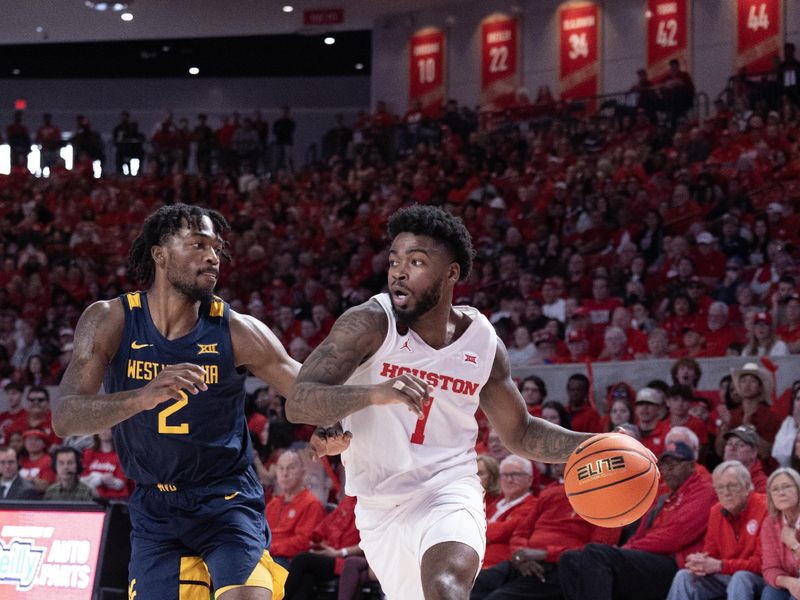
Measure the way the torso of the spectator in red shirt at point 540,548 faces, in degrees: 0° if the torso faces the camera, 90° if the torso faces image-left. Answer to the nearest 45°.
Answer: approximately 45°

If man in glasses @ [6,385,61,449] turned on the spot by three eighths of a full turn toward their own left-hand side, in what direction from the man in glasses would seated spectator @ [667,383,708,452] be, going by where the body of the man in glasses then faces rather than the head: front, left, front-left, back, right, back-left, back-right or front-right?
right

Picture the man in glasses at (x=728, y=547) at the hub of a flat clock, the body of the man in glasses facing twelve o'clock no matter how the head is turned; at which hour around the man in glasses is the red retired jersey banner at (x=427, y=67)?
The red retired jersey banner is roughly at 4 o'clock from the man in glasses.

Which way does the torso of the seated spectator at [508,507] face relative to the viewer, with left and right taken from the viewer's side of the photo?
facing the viewer and to the left of the viewer

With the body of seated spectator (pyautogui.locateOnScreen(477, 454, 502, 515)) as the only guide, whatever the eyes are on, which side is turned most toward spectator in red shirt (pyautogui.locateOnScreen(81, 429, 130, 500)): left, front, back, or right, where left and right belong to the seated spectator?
right

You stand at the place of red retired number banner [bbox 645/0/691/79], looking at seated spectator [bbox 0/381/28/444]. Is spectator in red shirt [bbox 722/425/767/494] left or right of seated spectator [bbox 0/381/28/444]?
left

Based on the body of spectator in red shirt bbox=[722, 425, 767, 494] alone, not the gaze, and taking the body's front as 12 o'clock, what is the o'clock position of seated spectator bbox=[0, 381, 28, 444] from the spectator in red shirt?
The seated spectator is roughly at 2 o'clock from the spectator in red shirt.

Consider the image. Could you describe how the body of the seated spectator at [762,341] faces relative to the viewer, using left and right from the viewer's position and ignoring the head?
facing the viewer

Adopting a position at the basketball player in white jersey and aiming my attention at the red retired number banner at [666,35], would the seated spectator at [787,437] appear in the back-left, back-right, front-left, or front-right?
front-right

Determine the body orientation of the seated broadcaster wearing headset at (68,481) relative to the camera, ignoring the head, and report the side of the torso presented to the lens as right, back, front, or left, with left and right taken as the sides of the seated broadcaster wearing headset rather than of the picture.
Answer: front

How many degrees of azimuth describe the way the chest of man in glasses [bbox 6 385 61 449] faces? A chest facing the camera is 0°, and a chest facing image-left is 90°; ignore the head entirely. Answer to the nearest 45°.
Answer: approximately 0°

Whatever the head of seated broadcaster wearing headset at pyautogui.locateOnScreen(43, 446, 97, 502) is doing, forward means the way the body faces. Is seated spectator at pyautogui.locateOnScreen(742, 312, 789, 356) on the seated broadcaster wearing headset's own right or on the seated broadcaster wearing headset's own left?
on the seated broadcaster wearing headset's own left

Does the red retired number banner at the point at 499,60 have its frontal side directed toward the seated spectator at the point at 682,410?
yes

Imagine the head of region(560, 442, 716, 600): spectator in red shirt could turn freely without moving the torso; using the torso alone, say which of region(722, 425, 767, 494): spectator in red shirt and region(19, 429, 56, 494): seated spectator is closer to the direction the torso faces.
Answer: the seated spectator
